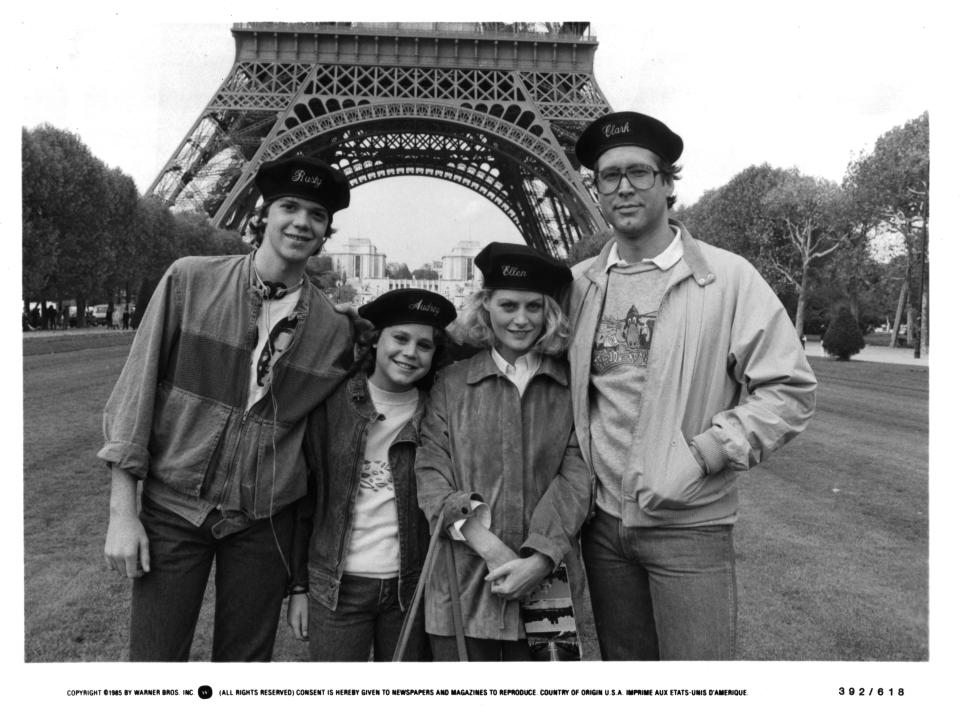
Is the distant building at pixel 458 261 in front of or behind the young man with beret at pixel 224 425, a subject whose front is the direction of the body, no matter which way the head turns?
behind

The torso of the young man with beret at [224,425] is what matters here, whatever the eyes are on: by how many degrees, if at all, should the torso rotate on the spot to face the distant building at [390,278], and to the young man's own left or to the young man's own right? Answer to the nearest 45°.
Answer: approximately 135° to the young man's own left

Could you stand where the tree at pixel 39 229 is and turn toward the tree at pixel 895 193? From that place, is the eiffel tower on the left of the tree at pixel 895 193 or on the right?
left

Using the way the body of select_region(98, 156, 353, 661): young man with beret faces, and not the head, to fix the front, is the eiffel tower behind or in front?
behind

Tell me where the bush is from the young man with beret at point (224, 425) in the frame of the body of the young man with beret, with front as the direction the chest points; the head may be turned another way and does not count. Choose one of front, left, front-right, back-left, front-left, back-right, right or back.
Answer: back-left

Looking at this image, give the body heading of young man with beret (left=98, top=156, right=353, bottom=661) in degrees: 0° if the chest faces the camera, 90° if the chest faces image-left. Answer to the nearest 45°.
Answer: approximately 0°

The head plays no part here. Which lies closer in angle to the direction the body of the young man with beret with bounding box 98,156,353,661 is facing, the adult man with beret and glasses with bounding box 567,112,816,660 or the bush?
the adult man with beret and glasses

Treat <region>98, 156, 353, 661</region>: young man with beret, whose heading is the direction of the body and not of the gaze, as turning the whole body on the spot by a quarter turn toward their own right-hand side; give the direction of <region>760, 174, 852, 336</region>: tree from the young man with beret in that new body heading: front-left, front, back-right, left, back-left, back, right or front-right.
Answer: back-right

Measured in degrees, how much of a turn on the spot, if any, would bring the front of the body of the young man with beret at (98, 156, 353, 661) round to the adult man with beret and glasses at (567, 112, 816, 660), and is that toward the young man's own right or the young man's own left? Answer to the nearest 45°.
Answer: approximately 45° to the young man's own left

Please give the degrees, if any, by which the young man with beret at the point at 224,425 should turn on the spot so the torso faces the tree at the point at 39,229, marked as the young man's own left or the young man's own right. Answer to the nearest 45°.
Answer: approximately 180°

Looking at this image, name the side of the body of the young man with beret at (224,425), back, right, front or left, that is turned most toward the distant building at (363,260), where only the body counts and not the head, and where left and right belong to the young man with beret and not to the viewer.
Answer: back

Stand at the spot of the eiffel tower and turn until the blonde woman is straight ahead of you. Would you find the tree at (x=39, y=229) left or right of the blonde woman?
right
